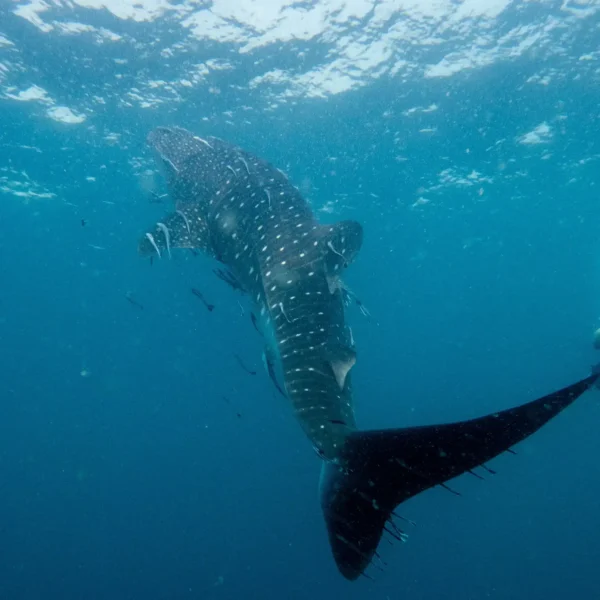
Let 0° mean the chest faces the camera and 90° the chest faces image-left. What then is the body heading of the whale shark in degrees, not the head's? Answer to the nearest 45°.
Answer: approximately 135°
